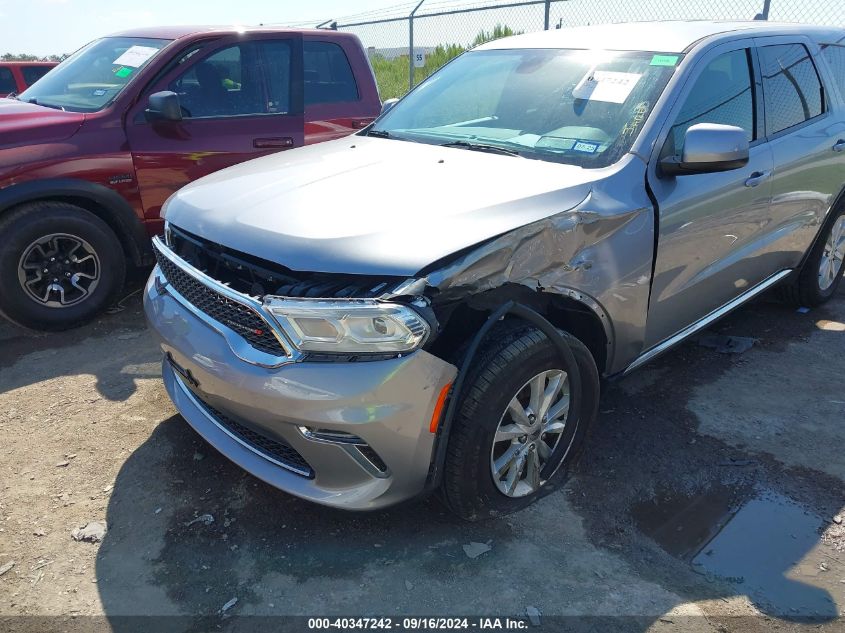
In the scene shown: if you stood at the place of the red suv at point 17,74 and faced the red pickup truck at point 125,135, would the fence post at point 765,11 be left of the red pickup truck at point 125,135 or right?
left

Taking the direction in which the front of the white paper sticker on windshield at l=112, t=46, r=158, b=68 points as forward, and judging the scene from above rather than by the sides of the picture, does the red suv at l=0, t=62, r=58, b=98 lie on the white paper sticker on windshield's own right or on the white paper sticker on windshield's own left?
on the white paper sticker on windshield's own right

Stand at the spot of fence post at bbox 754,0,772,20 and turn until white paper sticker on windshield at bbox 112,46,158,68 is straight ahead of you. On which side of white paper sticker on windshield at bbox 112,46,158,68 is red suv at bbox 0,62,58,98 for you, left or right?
right

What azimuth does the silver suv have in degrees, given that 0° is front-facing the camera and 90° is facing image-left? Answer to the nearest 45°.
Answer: approximately 45°

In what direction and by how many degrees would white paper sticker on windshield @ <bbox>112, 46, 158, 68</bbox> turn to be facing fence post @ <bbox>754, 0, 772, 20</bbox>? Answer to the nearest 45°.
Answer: approximately 135° to its left

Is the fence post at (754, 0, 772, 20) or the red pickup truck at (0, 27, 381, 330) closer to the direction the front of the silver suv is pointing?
the red pickup truck

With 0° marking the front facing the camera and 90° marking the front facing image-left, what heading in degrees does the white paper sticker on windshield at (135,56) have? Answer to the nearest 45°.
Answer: approximately 45°

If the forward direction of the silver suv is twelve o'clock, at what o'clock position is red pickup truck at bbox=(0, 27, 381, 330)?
The red pickup truck is roughly at 3 o'clock from the silver suv.

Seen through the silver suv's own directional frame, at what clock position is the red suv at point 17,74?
The red suv is roughly at 3 o'clock from the silver suv.

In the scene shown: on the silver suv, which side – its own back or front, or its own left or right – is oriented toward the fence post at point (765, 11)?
back

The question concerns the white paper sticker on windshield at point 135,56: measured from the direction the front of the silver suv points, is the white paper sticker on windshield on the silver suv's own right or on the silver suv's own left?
on the silver suv's own right
